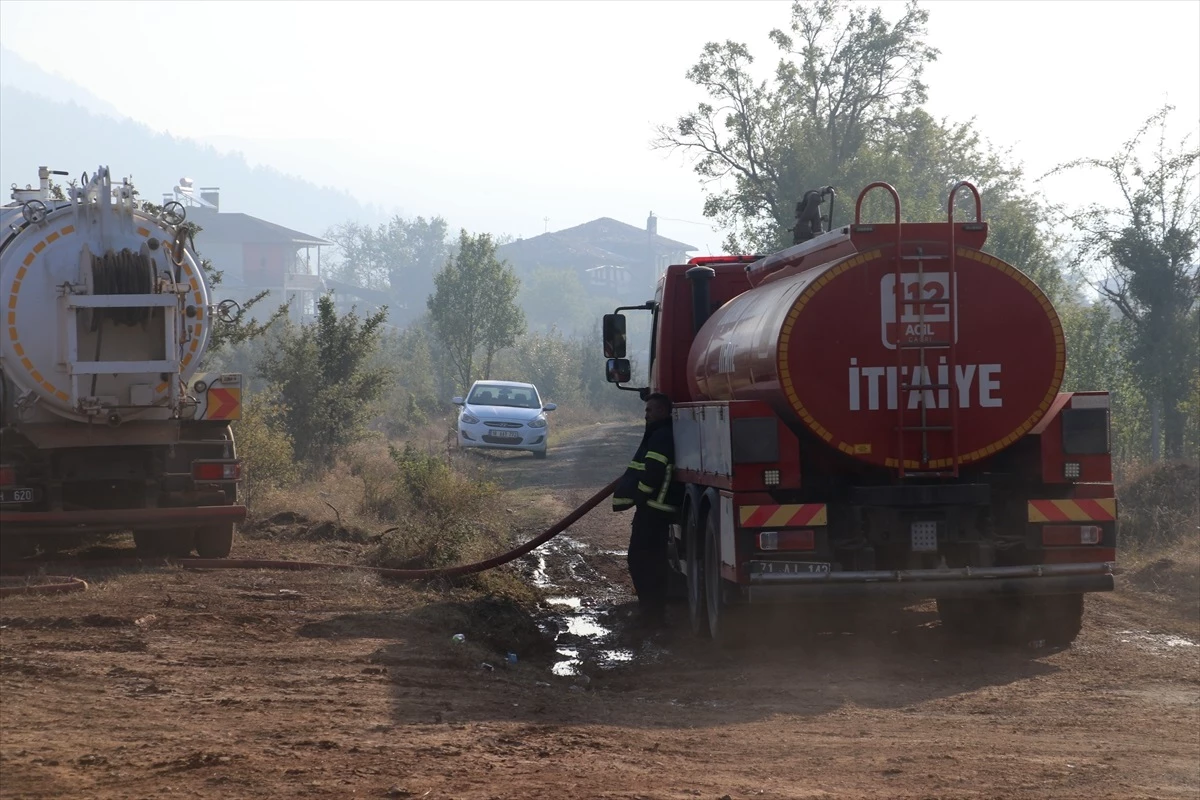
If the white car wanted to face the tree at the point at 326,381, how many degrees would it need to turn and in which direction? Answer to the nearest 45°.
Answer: approximately 45° to its right

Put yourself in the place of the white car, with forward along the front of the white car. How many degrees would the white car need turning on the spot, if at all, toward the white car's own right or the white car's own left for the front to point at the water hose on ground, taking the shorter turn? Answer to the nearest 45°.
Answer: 0° — it already faces it

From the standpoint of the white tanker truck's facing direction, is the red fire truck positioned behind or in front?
behind

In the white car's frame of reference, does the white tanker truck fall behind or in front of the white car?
in front

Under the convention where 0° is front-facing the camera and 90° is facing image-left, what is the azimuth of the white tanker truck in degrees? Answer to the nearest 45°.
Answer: approximately 180°

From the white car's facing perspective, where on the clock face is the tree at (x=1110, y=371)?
The tree is roughly at 9 o'clock from the white car.

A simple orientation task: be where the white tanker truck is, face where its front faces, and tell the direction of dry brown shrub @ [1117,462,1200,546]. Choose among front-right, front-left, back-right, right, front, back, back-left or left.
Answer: right

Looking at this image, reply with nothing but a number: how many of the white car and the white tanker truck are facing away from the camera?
1

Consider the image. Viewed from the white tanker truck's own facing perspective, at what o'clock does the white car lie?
The white car is roughly at 1 o'clock from the white tanker truck.

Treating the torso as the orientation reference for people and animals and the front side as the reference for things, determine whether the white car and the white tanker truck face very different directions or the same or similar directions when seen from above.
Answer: very different directions

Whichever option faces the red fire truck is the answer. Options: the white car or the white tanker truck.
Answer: the white car

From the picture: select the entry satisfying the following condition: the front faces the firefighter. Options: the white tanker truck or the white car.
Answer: the white car

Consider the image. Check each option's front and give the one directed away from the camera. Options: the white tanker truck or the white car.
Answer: the white tanker truck

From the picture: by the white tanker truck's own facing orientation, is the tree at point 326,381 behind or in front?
in front

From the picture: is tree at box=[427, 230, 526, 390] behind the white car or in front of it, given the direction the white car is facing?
behind
